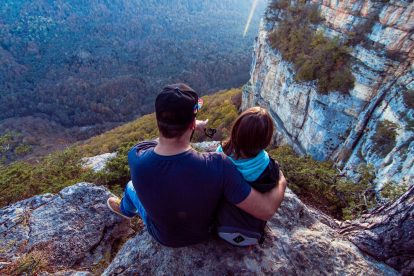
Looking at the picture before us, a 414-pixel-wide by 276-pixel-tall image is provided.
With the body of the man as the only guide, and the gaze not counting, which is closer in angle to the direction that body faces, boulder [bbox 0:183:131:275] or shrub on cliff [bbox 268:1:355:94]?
the shrub on cliff

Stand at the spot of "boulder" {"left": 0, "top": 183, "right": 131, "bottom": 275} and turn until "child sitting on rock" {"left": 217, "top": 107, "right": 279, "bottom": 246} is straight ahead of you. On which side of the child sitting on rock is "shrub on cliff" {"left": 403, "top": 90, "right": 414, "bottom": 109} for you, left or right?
left

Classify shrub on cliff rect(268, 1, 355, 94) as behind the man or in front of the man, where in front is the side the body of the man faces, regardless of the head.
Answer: in front

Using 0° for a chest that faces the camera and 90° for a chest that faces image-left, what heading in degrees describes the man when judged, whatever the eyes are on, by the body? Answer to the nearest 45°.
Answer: approximately 180°

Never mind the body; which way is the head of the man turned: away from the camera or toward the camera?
away from the camera

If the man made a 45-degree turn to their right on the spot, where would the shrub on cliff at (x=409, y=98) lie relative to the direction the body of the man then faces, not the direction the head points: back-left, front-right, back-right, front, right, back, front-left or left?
front

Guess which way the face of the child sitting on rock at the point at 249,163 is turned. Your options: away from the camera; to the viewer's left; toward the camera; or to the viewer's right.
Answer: away from the camera

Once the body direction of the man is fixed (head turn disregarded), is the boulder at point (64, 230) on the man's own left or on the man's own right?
on the man's own left
